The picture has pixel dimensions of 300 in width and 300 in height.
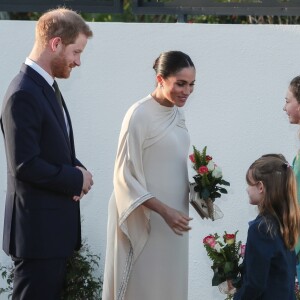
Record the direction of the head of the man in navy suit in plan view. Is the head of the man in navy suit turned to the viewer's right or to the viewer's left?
to the viewer's right

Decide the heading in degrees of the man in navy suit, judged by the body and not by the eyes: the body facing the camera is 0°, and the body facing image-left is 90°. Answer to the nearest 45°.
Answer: approximately 270°
